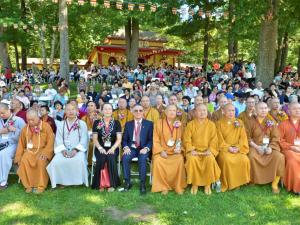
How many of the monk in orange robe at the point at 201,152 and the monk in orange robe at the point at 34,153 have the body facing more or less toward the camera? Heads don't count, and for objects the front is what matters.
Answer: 2

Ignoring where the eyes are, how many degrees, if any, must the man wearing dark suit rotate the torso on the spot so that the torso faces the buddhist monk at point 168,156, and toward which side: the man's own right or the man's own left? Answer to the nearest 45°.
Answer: approximately 45° to the man's own left

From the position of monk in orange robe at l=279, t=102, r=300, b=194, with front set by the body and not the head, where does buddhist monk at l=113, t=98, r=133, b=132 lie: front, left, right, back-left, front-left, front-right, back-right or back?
right

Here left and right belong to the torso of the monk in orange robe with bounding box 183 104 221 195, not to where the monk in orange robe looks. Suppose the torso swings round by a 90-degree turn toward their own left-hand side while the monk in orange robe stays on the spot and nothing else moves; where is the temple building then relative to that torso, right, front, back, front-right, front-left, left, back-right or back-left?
left

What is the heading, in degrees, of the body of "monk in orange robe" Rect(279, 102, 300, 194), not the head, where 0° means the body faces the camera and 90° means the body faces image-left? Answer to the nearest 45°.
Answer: approximately 0°

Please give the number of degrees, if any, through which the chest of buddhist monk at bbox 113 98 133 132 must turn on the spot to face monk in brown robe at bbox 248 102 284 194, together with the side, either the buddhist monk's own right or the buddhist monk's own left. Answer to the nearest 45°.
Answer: approximately 45° to the buddhist monk's own left

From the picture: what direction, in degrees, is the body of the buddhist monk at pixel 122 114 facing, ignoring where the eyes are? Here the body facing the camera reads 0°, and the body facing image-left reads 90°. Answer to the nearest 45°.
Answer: approximately 0°

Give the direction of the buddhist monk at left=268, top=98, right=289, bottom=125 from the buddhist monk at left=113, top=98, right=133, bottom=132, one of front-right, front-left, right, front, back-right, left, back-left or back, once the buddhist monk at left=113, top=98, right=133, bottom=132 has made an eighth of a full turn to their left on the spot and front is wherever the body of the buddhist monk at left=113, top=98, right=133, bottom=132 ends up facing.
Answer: front-left

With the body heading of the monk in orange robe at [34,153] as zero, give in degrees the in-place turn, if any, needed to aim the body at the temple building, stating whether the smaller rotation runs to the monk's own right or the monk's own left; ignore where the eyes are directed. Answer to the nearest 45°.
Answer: approximately 180°
